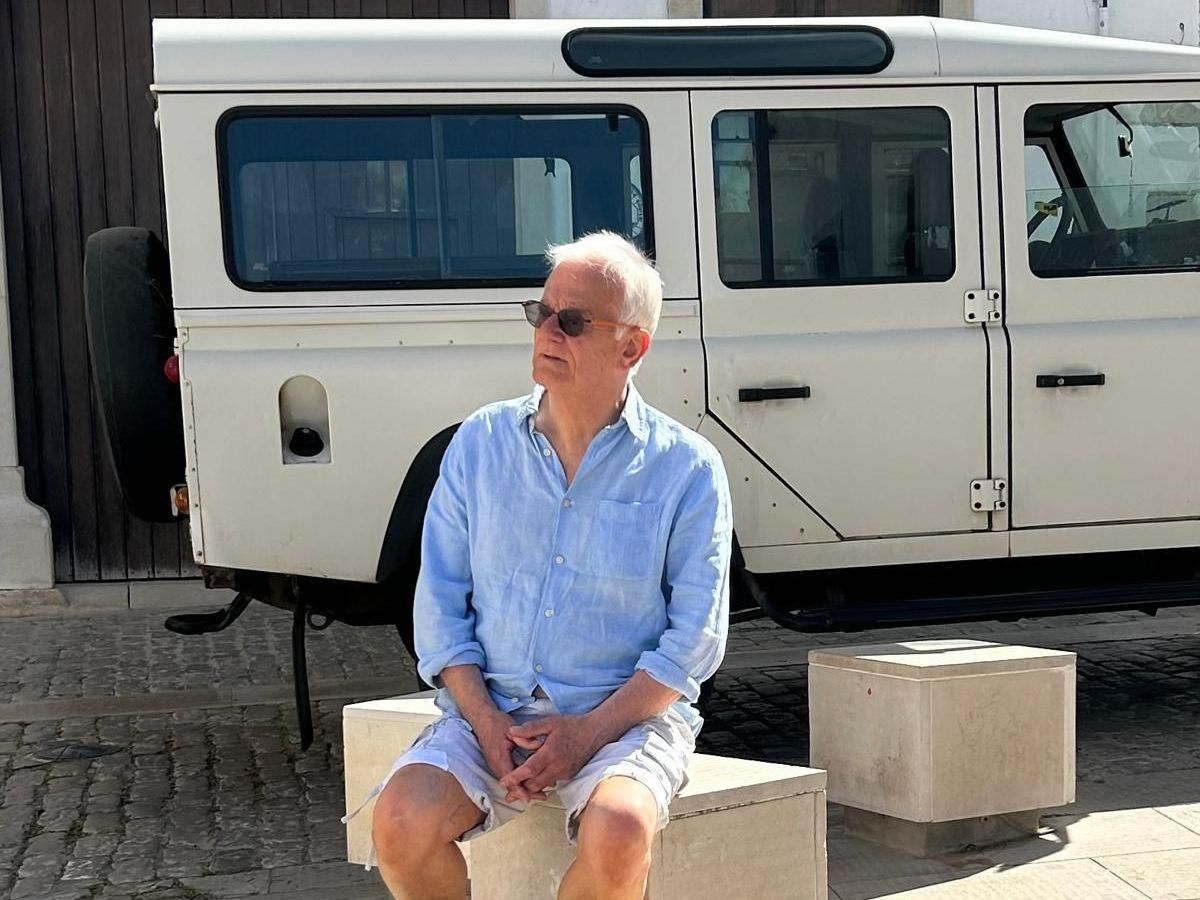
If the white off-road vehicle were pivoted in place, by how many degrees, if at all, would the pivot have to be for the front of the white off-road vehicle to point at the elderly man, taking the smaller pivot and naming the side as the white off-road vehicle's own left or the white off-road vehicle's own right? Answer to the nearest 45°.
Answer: approximately 90° to the white off-road vehicle's own right

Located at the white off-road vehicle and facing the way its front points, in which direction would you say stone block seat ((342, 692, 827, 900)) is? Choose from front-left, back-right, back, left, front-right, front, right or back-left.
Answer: right

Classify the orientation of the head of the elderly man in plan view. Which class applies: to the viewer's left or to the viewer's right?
to the viewer's left

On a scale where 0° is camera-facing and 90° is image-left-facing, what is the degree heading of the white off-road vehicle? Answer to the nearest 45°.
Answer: approximately 270°
